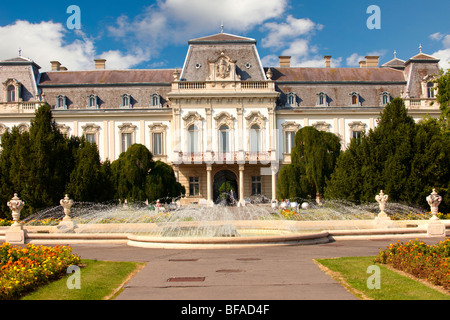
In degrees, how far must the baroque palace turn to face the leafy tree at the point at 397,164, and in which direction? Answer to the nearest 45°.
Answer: approximately 45° to its left

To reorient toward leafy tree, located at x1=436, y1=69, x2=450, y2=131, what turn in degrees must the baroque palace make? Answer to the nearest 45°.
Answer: approximately 45° to its left

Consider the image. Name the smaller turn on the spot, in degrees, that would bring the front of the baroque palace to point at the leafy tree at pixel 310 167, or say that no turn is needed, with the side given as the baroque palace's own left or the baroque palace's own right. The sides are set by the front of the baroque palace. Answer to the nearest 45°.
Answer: approximately 45° to the baroque palace's own left

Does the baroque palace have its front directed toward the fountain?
yes

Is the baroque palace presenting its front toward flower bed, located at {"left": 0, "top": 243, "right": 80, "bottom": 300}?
yes

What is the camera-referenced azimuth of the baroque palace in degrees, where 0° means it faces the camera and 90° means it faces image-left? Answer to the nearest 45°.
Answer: approximately 0°
